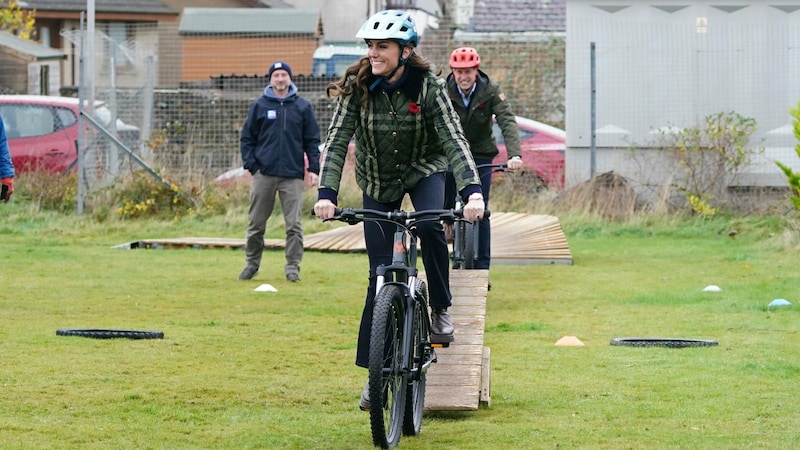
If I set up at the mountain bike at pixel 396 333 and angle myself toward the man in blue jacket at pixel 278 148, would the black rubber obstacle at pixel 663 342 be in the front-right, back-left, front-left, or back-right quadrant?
front-right

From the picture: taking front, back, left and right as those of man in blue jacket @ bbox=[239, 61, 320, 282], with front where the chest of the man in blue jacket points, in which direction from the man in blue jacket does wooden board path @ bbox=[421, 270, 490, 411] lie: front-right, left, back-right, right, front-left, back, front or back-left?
front

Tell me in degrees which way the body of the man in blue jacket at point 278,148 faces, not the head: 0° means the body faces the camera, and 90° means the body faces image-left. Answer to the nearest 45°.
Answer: approximately 0°

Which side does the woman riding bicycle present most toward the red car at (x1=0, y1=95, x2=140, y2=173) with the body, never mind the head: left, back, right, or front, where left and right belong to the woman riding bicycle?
back

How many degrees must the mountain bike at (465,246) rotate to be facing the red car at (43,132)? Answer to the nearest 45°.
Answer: approximately 135° to its right

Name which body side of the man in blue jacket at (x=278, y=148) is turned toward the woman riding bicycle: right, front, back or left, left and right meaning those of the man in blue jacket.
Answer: front

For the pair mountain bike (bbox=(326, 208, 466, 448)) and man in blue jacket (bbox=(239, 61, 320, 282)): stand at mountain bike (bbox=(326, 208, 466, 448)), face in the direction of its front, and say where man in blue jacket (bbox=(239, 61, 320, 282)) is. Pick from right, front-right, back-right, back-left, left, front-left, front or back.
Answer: back

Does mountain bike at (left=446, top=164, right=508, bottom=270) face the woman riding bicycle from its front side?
yes

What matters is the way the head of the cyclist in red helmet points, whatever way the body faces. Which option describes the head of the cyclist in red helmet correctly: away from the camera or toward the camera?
toward the camera

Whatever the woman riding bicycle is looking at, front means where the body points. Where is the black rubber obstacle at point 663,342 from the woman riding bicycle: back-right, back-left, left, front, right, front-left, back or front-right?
back-left

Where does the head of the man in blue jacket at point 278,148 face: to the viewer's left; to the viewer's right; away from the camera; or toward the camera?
toward the camera

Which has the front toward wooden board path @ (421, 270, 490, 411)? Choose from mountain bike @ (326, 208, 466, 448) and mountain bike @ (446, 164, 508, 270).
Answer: mountain bike @ (446, 164, 508, 270)

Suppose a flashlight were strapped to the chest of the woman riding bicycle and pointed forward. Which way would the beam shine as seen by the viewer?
toward the camera

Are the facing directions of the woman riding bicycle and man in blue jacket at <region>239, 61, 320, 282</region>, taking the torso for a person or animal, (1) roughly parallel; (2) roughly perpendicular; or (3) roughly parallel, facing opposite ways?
roughly parallel

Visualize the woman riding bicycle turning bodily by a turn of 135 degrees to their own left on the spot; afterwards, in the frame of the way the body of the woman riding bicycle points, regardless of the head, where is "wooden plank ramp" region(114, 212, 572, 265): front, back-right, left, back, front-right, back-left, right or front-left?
front-left
